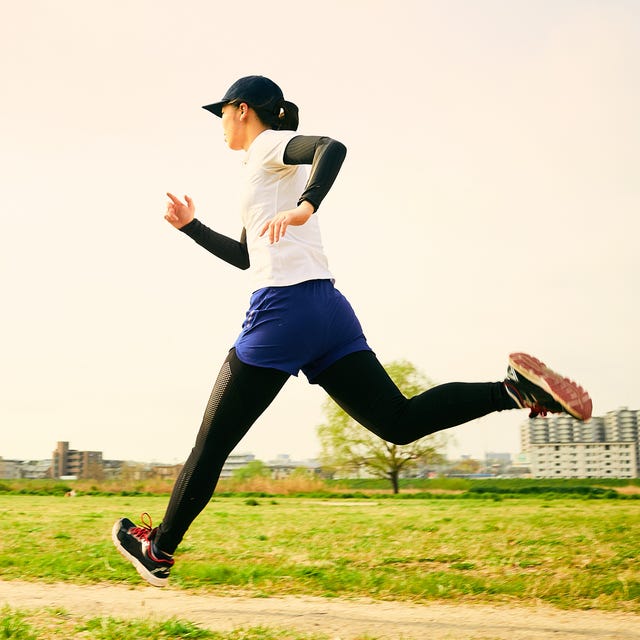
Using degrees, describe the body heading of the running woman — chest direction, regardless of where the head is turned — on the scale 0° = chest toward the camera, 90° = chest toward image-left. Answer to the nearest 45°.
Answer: approximately 90°

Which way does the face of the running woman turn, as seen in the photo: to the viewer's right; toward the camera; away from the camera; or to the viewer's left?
to the viewer's left
